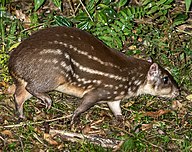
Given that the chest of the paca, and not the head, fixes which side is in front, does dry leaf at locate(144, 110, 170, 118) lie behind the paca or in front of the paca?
in front

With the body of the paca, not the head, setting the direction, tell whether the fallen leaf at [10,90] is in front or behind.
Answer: behind

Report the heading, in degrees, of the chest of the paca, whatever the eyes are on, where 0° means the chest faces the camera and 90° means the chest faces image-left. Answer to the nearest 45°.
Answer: approximately 270°

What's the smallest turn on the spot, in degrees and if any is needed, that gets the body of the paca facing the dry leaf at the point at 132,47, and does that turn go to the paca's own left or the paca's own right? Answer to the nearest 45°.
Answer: approximately 45° to the paca's own left

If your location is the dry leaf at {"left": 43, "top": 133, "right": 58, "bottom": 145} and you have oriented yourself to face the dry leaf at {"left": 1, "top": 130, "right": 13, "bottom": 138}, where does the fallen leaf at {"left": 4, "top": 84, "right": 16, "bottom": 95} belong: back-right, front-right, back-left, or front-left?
front-right

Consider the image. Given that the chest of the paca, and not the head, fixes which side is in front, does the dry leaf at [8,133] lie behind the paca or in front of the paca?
behind

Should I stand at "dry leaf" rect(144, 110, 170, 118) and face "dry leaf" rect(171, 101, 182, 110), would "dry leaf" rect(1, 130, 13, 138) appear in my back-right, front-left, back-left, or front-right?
back-left
